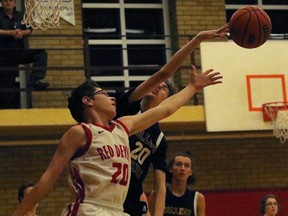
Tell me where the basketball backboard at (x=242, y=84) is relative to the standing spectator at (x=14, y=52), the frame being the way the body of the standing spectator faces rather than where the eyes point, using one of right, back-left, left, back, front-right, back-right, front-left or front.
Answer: front-left

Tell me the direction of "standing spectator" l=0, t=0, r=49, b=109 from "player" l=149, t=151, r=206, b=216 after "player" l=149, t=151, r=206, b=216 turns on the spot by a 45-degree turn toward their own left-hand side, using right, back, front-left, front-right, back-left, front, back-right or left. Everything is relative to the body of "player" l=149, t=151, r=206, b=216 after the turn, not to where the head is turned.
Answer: back

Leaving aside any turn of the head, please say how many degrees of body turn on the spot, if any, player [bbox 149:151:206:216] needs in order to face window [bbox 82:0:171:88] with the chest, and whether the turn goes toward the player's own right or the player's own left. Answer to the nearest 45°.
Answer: approximately 180°

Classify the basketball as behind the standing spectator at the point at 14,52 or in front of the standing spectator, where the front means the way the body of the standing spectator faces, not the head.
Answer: in front

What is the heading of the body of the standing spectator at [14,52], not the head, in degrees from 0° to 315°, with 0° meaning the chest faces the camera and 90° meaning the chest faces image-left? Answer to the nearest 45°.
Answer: approximately 315°

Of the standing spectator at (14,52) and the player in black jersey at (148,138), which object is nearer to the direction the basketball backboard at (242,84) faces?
the player in black jersey

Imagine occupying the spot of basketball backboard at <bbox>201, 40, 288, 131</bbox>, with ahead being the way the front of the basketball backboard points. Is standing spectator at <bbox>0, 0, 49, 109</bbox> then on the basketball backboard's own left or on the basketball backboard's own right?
on the basketball backboard's own right
